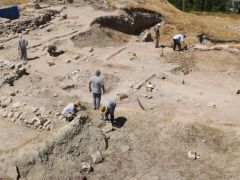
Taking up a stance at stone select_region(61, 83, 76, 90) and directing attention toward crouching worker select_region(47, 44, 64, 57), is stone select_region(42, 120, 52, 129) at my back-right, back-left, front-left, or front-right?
back-left

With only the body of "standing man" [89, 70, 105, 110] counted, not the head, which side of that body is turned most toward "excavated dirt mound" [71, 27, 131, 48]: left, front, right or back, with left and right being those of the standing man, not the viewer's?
front

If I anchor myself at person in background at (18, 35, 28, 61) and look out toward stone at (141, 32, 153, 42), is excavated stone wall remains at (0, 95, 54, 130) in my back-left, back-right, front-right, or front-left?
back-right

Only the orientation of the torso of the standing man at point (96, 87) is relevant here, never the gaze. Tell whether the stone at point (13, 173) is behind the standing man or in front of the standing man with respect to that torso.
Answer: behind

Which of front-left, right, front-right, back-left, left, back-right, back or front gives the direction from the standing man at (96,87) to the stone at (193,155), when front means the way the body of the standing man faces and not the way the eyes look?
back-right

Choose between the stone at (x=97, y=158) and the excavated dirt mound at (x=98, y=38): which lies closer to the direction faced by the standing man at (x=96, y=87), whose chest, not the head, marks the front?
the excavated dirt mound

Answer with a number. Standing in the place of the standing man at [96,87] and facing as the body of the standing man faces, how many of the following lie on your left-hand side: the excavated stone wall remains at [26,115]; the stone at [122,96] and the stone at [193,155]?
1

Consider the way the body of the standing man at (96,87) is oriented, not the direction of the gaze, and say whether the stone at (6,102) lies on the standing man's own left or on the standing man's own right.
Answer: on the standing man's own left

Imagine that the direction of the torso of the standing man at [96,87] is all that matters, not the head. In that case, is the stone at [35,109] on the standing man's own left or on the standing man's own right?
on the standing man's own left
